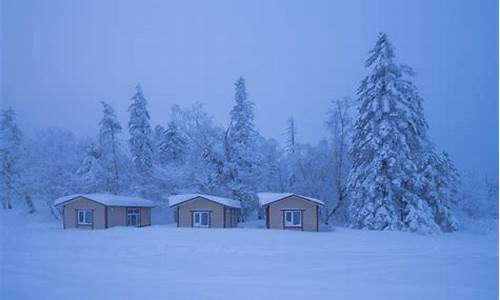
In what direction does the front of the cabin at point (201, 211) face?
toward the camera

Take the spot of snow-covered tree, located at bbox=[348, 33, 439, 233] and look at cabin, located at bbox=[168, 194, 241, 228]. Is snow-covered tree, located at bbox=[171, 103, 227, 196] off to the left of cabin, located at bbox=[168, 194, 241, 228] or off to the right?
right

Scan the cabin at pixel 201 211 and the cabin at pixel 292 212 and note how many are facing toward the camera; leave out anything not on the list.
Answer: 2

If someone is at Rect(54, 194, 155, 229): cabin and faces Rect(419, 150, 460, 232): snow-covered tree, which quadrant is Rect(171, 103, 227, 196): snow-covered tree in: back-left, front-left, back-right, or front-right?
front-left

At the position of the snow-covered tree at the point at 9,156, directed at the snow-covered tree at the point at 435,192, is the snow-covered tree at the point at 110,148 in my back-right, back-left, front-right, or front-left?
front-left

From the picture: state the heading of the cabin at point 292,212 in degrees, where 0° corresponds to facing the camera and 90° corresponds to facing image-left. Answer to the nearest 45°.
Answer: approximately 0°

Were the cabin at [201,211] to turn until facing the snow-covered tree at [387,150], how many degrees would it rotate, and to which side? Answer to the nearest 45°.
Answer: approximately 90° to its left

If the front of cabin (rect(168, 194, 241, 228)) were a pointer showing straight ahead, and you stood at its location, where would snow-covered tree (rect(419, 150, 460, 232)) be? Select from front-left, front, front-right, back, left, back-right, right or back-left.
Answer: left

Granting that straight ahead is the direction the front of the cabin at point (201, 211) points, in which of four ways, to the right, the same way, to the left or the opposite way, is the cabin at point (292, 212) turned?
the same way

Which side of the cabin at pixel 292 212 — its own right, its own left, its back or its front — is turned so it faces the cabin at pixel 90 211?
right
